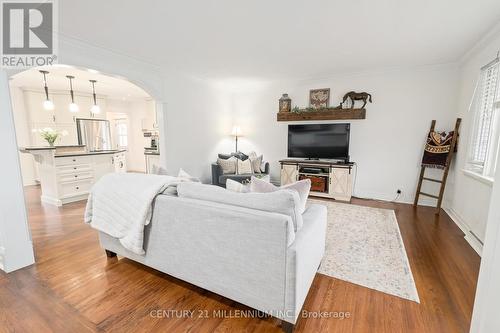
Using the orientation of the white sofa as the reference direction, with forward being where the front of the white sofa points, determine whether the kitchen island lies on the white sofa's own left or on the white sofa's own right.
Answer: on the white sofa's own left

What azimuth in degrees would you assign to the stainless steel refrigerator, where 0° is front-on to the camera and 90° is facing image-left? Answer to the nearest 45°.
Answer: approximately 315°

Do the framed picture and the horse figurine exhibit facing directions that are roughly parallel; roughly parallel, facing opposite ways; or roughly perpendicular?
roughly perpendicular

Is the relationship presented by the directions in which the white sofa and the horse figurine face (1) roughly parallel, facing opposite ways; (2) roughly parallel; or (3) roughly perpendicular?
roughly perpendicular

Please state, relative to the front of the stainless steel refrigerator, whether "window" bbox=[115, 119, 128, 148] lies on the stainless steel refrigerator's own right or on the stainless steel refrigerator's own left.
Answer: on the stainless steel refrigerator's own left
